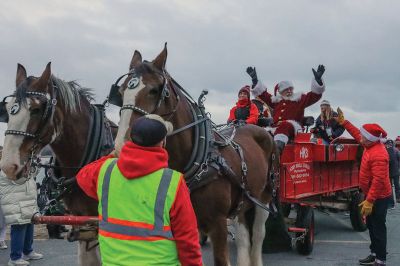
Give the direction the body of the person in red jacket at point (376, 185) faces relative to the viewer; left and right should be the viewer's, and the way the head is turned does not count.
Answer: facing to the left of the viewer

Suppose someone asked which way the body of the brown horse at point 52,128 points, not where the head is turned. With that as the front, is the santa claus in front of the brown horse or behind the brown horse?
behind

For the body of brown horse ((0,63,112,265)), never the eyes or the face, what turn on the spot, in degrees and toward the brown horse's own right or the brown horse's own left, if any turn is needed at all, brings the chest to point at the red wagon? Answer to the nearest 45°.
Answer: approximately 180°

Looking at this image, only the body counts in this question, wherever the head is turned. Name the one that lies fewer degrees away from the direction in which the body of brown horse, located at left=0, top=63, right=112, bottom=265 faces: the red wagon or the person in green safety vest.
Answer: the person in green safety vest

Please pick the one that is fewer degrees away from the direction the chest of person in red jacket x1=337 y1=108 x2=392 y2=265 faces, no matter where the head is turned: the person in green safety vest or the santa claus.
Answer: the santa claus

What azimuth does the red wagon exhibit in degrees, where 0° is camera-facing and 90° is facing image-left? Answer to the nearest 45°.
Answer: approximately 45°
